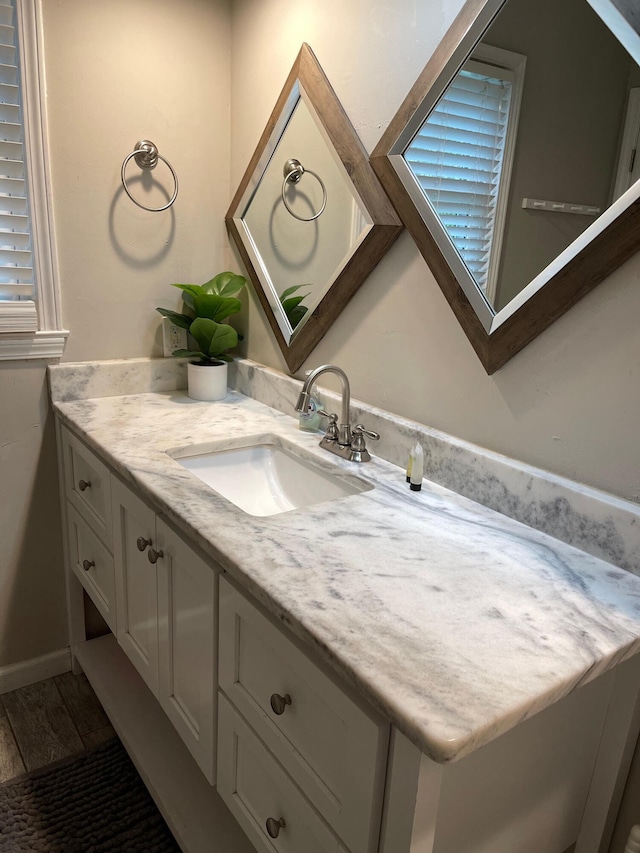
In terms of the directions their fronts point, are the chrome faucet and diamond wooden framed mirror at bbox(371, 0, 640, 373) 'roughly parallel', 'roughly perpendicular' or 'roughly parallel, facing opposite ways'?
roughly parallel

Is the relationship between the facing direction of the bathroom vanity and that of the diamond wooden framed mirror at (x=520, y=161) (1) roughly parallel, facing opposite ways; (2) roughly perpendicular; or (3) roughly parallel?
roughly parallel

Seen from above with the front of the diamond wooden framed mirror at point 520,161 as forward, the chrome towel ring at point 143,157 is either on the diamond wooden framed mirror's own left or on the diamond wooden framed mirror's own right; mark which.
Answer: on the diamond wooden framed mirror's own right

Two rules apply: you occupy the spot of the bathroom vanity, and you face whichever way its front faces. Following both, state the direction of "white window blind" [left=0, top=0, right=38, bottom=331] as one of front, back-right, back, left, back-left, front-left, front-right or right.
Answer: right

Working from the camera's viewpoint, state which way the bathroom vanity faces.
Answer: facing the viewer and to the left of the viewer

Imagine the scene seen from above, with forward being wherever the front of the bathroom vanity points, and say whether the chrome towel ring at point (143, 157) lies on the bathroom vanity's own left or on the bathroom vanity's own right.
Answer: on the bathroom vanity's own right

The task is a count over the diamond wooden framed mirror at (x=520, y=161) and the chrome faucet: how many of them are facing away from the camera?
0

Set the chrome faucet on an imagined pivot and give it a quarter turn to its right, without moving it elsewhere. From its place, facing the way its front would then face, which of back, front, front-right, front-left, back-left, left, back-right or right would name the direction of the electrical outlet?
front

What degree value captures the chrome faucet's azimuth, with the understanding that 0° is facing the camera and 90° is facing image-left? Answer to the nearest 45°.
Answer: approximately 45°

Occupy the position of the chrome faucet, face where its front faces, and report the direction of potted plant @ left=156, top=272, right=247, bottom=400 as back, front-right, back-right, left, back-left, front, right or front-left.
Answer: right

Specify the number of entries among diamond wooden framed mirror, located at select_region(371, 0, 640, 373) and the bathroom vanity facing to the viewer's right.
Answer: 0
